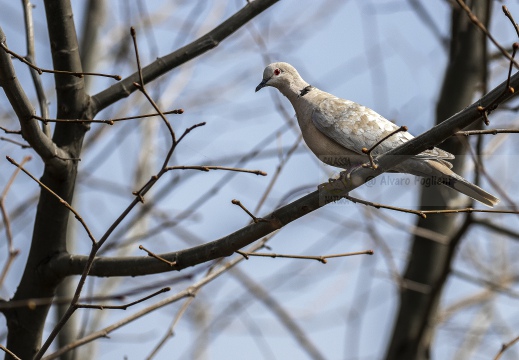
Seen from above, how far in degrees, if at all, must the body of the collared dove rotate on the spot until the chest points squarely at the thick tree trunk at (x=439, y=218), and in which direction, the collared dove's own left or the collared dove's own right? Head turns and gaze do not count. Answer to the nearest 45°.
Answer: approximately 90° to the collared dove's own right

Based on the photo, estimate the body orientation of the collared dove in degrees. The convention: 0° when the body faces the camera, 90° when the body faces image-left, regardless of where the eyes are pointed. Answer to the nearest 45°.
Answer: approximately 90°
